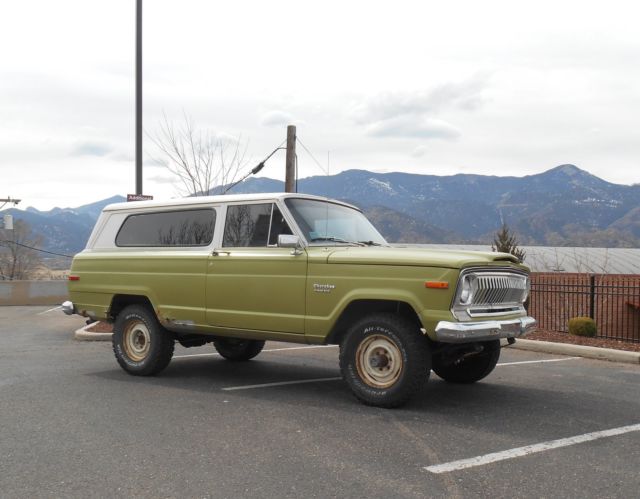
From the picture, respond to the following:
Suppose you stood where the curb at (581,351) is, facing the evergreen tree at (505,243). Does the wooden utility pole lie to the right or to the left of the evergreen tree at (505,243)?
left

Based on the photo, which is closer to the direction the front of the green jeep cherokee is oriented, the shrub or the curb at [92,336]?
the shrub

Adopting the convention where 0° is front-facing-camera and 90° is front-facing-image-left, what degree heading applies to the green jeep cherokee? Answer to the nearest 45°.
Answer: approximately 315°

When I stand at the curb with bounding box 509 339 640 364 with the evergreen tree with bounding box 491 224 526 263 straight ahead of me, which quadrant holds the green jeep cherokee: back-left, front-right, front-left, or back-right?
back-left

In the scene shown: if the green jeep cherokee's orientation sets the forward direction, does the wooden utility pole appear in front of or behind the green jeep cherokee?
behind

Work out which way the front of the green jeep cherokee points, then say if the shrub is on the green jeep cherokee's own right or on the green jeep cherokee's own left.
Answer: on the green jeep cherokee's own left

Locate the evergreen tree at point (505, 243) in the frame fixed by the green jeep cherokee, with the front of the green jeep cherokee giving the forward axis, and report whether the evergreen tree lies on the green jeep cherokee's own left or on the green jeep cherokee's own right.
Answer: on the green jeep cherokee's own left

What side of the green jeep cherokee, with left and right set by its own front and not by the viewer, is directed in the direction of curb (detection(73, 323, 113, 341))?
back

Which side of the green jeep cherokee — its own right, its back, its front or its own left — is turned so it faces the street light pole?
back

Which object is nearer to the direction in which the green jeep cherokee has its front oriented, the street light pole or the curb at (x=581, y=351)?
the curb
